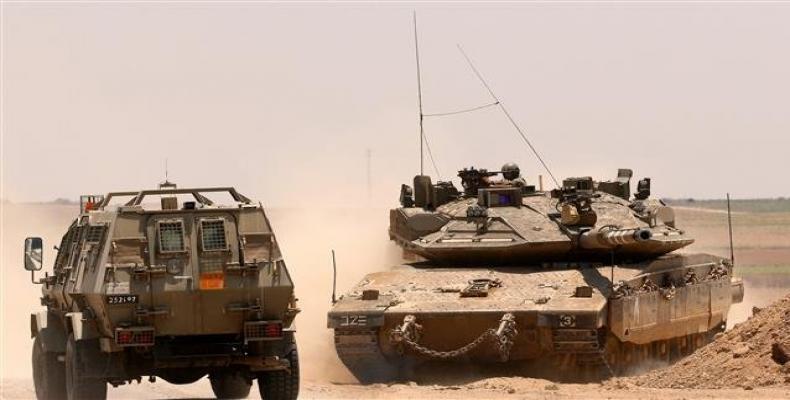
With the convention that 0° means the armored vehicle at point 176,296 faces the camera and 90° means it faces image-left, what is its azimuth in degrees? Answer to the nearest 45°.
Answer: approximately 180°
